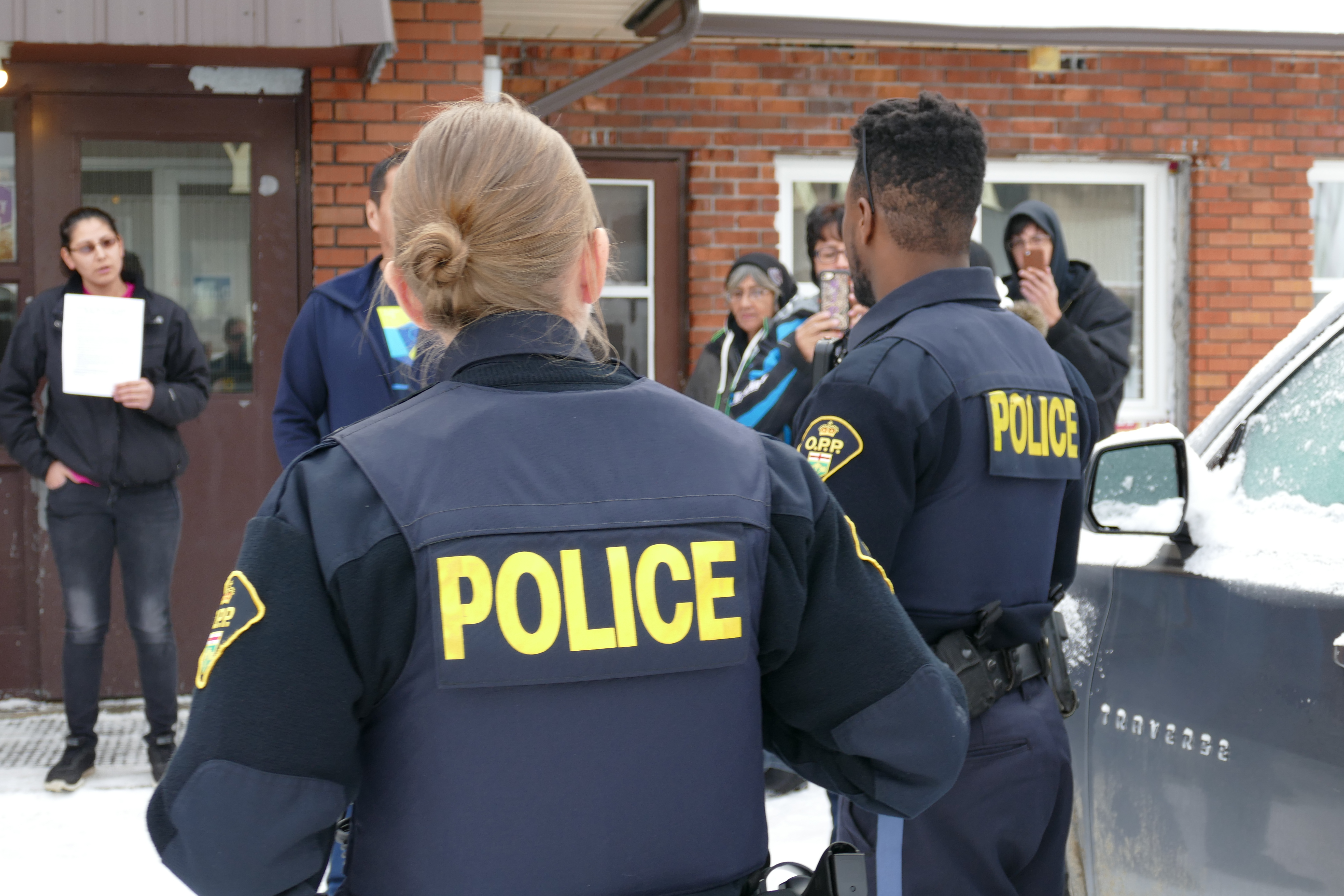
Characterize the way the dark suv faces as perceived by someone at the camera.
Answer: facing away from the viewer and to the left of the viewer

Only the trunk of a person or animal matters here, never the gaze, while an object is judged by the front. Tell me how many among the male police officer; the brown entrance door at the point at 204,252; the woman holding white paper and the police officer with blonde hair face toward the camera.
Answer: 2

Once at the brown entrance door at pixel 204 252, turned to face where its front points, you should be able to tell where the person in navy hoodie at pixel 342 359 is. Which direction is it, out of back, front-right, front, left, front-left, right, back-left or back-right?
front

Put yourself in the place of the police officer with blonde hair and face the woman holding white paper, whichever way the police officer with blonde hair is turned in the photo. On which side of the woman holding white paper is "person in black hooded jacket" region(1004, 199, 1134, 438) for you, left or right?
right

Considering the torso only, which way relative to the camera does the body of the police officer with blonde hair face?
away from the camera

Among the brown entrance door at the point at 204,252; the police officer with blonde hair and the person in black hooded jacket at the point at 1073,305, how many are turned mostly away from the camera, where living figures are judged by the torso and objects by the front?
1

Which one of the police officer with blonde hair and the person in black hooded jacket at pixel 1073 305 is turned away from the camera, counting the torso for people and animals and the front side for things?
the police officer with blonde hair

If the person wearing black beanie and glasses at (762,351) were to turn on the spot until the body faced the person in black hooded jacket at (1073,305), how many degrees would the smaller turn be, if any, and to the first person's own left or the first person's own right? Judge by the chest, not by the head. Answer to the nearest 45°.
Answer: approximately 135° to the first person's own left

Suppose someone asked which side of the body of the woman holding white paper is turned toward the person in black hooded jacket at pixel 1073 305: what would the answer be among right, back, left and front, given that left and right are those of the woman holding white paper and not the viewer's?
left

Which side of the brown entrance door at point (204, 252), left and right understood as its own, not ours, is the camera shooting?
front

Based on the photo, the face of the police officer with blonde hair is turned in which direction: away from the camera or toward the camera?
away from the camera

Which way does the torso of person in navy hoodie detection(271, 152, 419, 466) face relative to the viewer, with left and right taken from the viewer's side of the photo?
facing the viewer and to the right of the viewer

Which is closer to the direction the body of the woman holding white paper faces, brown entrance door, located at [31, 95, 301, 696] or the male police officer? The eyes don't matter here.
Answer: the male police officer
